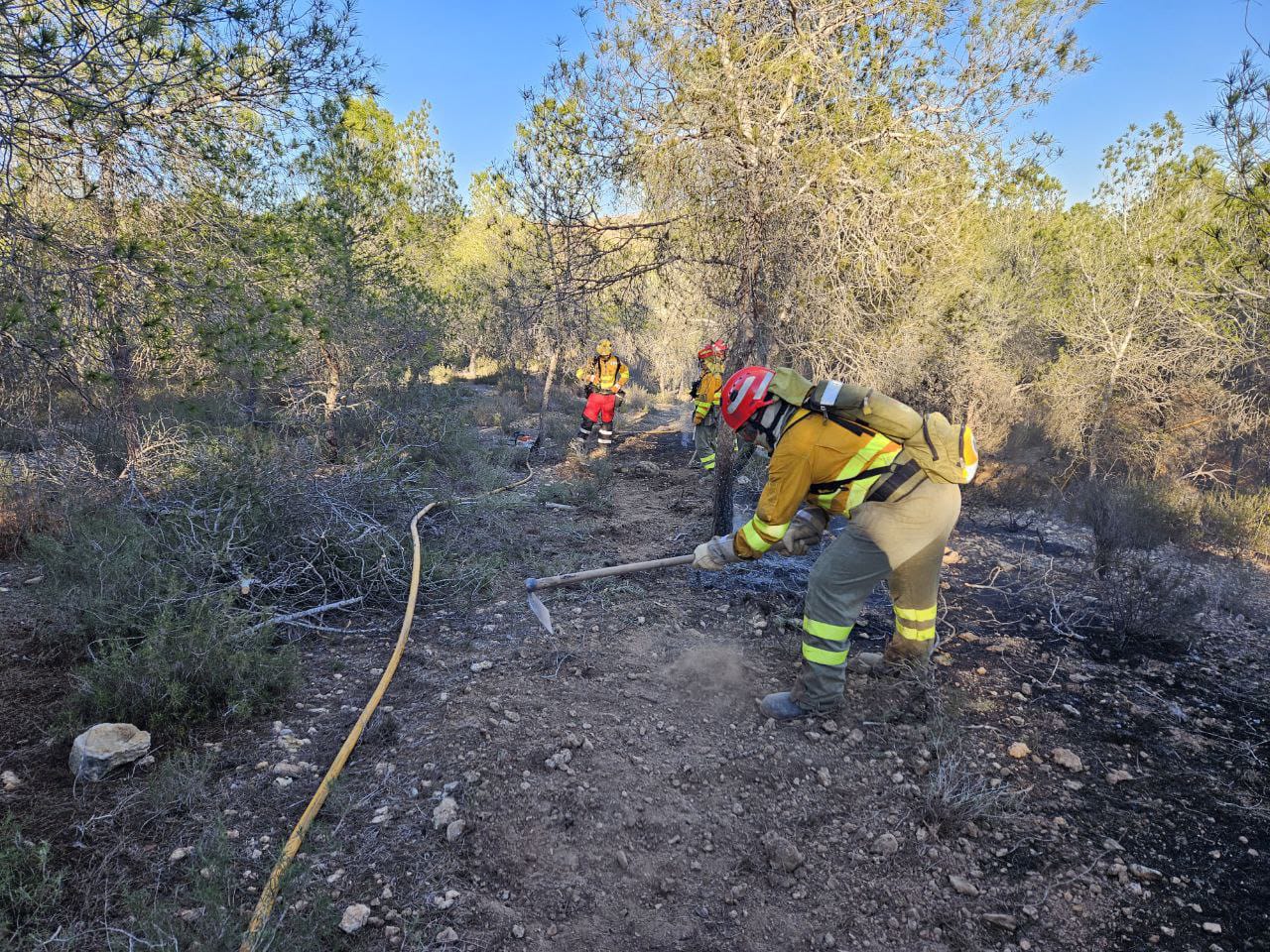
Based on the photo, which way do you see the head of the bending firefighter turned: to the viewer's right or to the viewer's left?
to the viewer's left

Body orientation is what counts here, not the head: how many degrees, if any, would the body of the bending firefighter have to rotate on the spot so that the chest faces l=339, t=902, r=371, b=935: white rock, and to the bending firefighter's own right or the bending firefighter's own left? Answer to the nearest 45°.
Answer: approximately 45° to the bending firefighter's own left

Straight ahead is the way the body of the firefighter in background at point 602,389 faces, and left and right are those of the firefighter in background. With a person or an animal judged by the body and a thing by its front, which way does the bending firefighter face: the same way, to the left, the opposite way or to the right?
to the right

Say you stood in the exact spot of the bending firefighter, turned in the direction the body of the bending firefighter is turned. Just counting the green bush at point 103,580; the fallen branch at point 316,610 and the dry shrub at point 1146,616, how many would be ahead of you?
2

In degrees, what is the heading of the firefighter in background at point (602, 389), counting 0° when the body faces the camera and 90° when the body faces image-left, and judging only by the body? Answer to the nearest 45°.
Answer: approximately 0°

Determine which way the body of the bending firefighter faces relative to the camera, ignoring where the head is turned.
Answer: to the viewer's left

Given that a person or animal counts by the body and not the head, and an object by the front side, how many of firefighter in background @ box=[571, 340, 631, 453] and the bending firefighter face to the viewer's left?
1

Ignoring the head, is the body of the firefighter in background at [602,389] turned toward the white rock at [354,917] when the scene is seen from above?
yes

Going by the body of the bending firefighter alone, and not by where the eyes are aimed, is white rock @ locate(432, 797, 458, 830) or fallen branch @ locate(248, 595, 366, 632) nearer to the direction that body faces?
the fallen branch

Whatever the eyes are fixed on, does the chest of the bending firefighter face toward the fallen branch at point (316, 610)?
yes
